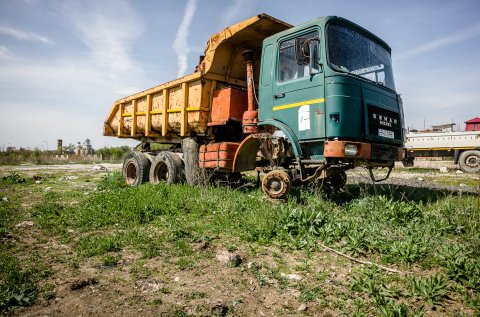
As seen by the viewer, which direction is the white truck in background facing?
to the viewer's right

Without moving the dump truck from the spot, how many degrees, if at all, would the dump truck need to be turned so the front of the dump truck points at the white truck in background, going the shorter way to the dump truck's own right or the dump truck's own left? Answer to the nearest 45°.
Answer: approximately 90° to the dump truck's own left

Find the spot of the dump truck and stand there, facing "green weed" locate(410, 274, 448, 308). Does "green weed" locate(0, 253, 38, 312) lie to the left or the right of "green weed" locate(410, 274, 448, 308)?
right

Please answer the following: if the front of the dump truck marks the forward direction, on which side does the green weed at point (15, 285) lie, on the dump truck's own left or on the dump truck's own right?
on the dump truck's own right

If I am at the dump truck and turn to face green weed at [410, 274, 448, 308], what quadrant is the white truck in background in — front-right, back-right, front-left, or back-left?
back-left

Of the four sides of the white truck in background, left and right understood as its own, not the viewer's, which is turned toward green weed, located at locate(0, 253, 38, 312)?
right

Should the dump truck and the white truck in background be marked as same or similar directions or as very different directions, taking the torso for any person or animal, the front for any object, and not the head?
same or similar directions

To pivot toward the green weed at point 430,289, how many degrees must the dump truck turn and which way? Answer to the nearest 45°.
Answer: approximately 45° to its right

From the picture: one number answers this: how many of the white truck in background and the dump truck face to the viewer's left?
0

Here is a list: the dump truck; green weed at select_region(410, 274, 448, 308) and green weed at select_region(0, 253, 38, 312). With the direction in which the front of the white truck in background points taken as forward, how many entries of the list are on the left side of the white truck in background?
0

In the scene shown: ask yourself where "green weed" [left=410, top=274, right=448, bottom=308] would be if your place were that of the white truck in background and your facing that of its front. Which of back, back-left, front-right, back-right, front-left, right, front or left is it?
right

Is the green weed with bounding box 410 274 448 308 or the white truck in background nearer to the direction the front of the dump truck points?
the green weed

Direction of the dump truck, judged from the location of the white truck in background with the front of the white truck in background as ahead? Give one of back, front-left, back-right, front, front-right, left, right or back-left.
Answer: right

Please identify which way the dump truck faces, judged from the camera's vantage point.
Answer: facing the viewer and to the right of the viewer
